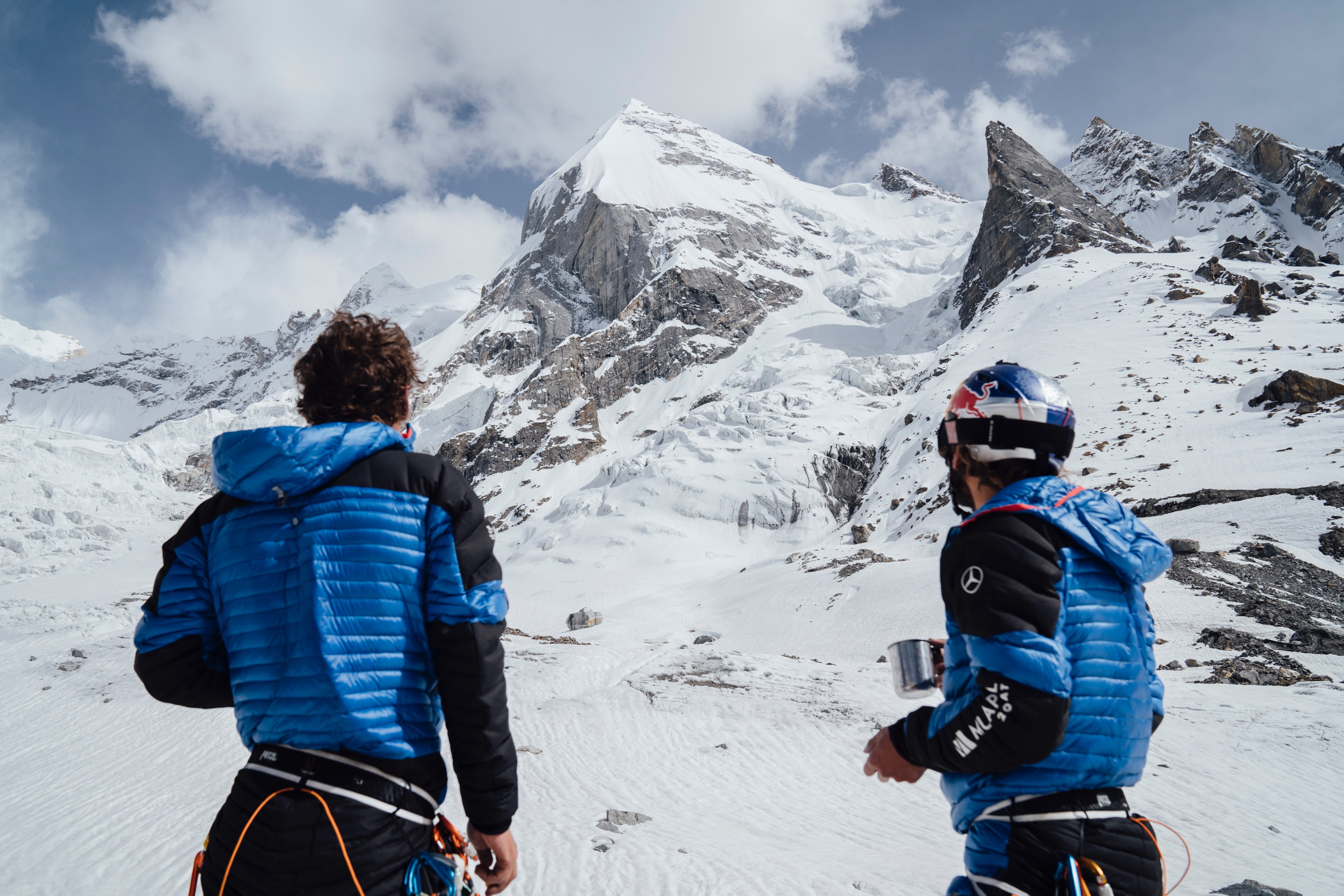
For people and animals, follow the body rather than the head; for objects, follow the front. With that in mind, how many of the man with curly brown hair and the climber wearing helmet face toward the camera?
0

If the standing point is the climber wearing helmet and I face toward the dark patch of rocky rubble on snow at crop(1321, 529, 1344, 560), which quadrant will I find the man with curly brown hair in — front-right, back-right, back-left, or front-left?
back-left

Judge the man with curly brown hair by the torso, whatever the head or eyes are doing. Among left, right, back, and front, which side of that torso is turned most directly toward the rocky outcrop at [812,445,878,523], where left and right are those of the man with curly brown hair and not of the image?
front

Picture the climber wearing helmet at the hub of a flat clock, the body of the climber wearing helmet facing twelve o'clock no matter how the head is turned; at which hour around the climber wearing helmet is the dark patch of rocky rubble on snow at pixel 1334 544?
The dark patch of rocky rubble on snow is roughly at 2 o'clock from the climber wearing helmet.

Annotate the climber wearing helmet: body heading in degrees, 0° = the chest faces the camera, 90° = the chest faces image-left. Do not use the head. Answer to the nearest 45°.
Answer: approximately 135°

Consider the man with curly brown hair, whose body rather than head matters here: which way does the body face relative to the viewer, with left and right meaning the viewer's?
facing away from the viewer and to the right of the viewer

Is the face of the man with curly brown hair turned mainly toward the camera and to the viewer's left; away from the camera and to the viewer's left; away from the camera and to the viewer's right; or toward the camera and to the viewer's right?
away from the camera and to the viewer's right

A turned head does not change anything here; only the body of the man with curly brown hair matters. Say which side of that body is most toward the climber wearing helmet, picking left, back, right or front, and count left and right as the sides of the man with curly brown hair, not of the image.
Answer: right

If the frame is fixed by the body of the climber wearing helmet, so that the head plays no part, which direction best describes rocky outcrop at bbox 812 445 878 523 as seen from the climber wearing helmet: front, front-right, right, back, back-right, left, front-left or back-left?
front-right
